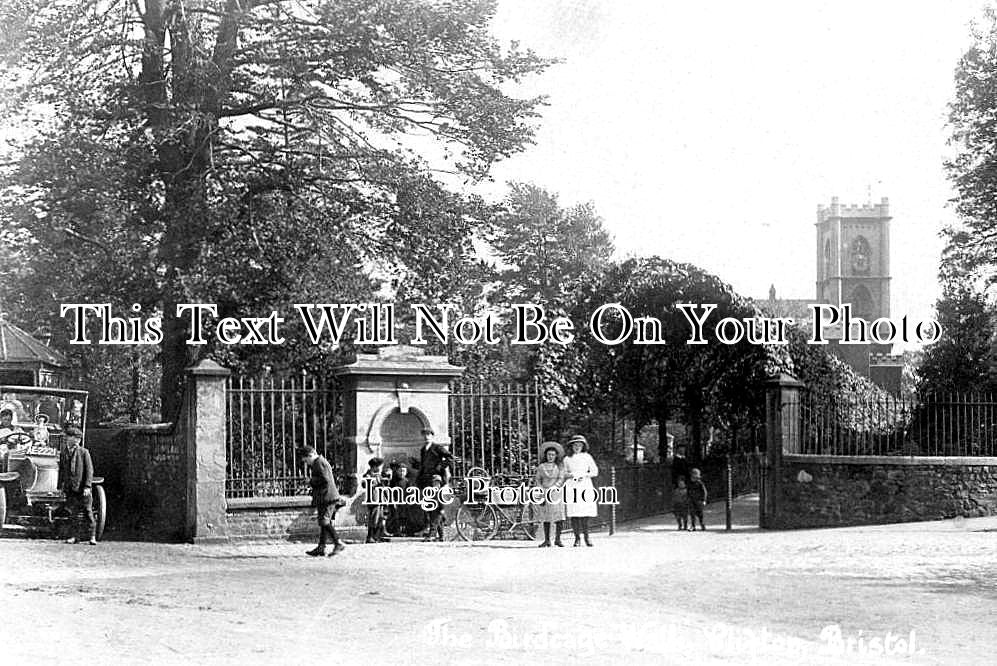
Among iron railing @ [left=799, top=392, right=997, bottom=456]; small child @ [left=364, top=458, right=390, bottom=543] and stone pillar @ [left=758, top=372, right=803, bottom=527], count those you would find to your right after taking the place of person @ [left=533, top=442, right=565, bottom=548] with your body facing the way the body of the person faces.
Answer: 1

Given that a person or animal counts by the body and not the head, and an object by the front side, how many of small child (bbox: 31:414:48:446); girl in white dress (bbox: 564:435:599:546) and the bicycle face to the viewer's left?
1

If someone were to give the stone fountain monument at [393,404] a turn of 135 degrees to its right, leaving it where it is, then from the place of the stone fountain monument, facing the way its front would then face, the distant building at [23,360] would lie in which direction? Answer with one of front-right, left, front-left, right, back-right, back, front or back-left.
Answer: front

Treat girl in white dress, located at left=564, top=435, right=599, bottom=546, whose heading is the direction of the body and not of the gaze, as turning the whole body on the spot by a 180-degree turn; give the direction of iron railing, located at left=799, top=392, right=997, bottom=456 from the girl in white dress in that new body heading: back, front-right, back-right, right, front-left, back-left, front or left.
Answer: front-right

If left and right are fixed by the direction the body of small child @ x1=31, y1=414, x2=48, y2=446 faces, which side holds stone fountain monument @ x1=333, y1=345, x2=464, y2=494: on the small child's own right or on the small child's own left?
on the small child's own left

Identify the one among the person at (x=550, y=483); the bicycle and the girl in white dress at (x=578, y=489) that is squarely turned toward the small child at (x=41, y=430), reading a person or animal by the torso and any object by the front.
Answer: the bicycle

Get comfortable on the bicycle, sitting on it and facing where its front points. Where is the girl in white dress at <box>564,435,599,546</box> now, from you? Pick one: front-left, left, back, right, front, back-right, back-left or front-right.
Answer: back-left

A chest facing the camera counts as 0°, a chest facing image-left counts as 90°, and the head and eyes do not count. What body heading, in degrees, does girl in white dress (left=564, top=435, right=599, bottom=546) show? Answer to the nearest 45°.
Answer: approximately 0°

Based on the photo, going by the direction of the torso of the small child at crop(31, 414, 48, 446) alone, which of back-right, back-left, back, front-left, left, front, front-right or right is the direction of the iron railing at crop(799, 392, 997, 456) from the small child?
left

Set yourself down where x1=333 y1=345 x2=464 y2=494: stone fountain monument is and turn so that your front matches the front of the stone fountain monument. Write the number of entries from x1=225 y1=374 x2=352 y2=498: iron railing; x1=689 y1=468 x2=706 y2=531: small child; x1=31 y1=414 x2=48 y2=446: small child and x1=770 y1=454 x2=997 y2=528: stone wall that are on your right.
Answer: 2

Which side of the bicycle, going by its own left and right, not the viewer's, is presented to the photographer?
left

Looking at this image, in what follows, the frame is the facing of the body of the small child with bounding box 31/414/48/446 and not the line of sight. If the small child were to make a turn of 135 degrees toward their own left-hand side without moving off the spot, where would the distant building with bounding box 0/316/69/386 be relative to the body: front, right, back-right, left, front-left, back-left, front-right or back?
front-left
